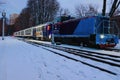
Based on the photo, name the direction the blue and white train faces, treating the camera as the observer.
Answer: facing the viewer and to the right of the viewer
